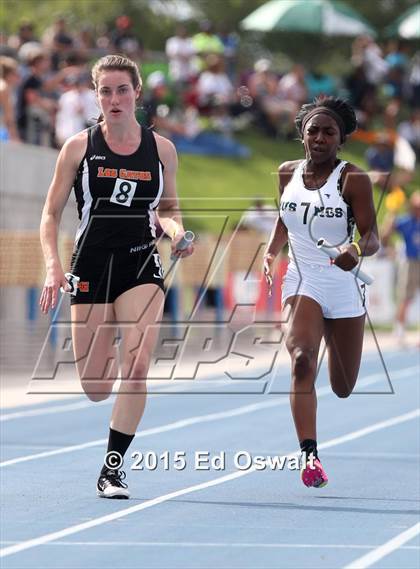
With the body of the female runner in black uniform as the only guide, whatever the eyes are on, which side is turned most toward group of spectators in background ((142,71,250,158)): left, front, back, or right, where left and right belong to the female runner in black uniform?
back

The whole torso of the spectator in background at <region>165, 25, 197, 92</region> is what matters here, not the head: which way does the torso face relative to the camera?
toward the camera

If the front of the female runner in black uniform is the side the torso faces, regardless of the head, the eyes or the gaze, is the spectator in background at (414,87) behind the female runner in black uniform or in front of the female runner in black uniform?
behind

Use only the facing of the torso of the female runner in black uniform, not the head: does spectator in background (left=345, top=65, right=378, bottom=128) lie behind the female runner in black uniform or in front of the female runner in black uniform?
behind

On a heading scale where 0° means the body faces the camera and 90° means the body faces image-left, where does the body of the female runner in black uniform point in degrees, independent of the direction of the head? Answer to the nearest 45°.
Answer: approximately 0°

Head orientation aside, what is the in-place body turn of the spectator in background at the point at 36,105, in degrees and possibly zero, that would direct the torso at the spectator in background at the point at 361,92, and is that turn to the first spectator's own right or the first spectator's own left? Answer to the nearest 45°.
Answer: approximately 45° to the first spectator's own left
